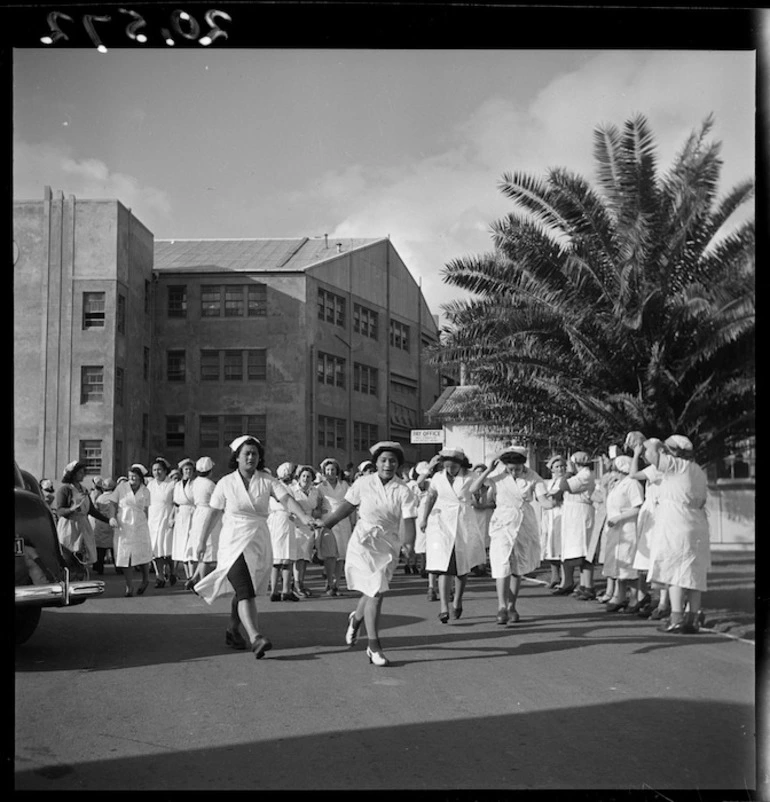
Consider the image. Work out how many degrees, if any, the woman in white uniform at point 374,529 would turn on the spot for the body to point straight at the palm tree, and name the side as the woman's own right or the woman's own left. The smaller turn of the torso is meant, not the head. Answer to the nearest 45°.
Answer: approximately 135° to the woman's own left

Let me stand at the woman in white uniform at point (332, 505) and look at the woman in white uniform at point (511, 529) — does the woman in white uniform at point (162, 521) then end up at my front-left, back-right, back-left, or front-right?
back-right

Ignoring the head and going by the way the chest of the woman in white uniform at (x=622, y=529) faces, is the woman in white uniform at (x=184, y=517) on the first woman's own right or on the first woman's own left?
on the first woman's own right

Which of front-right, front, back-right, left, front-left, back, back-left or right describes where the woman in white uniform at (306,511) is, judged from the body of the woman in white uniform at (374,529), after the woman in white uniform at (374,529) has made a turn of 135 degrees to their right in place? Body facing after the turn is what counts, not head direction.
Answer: front-right

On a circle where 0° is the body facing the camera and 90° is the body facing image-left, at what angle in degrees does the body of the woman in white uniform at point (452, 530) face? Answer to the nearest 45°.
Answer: approximately 0°

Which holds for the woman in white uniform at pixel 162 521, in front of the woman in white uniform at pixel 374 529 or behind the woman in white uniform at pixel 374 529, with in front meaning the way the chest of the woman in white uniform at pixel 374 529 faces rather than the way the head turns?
behind

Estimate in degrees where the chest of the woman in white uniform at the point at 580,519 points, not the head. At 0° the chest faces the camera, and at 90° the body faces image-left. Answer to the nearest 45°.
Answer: approximately 90°

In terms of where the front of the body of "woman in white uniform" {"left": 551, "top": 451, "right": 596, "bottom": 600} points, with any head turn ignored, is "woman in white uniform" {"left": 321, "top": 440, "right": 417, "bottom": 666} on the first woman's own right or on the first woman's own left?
on the first woman's own left

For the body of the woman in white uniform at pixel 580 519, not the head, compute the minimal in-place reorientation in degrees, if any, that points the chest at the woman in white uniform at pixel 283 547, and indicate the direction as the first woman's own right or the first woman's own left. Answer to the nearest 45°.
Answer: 0° — they already face them
